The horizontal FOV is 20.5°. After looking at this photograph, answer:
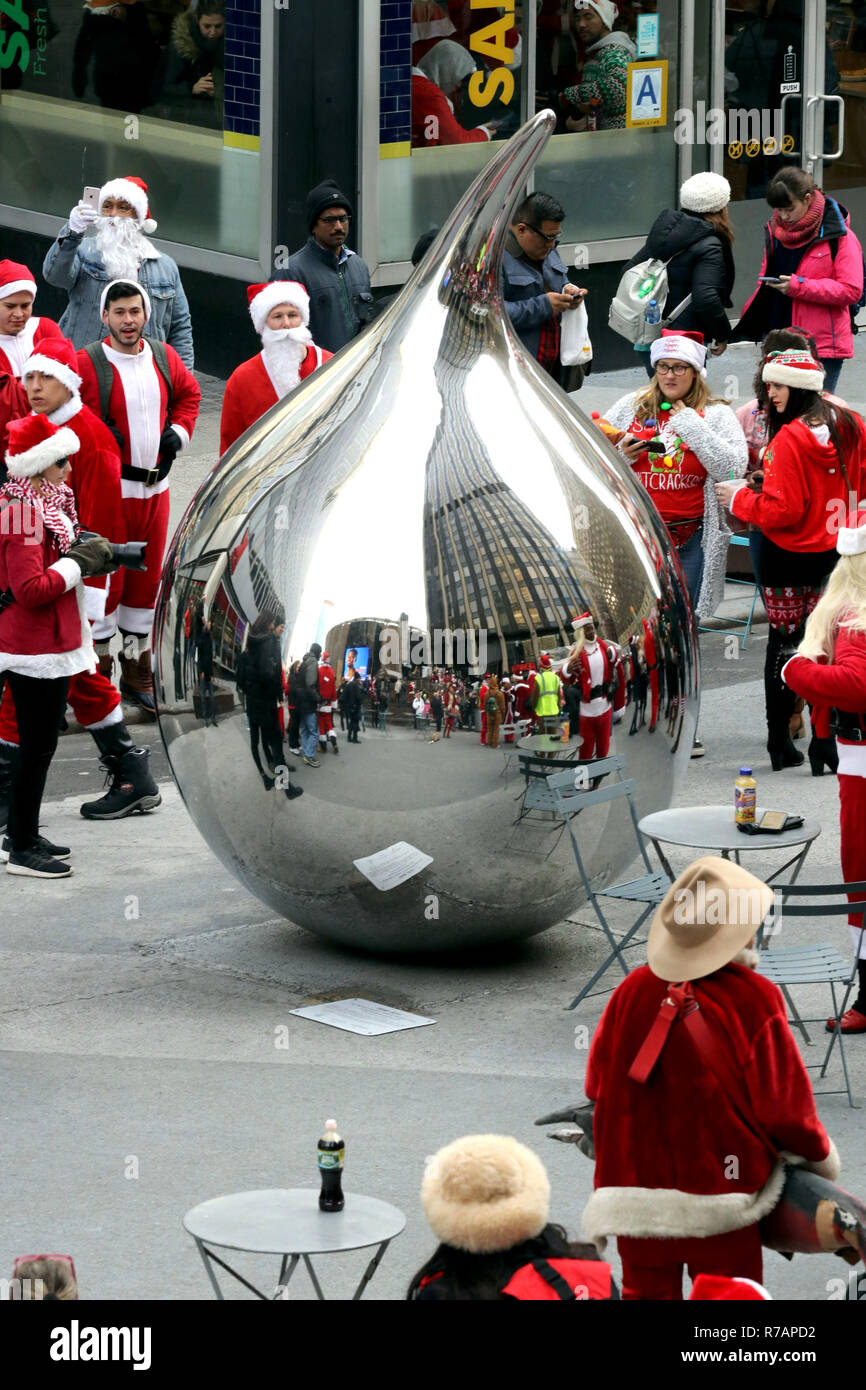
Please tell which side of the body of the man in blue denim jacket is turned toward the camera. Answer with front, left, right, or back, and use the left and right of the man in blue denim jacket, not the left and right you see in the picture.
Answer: front

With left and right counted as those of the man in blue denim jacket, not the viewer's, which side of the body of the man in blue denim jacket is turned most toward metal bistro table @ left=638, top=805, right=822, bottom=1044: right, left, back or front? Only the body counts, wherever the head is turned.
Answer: front

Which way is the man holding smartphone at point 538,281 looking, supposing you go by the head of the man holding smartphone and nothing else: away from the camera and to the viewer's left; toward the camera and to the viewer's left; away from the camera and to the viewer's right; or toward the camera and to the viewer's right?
toward the camera and to the viewer's right

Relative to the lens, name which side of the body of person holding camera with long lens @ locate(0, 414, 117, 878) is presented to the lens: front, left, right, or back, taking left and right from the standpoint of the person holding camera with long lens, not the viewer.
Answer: right

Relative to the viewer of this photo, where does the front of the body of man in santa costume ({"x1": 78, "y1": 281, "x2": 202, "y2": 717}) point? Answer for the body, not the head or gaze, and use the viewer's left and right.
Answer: facing the viewer

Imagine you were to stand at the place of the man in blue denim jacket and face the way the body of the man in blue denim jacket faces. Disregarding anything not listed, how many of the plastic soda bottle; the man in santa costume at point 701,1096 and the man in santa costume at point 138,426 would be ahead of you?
3

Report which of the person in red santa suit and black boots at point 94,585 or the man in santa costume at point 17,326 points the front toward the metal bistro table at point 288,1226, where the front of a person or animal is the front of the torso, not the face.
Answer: the man in santa costume

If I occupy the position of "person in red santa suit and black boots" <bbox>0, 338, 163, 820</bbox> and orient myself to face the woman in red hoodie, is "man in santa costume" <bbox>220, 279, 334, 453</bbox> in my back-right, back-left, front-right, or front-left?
front-left

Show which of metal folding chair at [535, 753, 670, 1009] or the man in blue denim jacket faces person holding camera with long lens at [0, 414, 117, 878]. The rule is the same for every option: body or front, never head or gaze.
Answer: the man in blue denim jacket

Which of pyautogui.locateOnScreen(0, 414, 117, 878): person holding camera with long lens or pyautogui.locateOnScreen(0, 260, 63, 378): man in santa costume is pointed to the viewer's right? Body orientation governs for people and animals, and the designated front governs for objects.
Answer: the person holding camera with long lens

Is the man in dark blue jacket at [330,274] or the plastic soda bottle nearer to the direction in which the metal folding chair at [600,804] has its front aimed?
the plastic soda bottle

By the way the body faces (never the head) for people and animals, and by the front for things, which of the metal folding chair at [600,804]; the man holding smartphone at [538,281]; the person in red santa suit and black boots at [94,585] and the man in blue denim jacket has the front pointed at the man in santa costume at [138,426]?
the man in blue denim jacket

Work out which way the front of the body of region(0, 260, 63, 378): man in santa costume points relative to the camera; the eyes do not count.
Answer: toward the camera

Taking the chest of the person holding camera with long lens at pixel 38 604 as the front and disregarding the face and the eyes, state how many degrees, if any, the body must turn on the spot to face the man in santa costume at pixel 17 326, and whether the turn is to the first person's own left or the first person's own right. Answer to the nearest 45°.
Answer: approximately 90° to the first person's own left

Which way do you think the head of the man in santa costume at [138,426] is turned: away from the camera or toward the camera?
toward the camera

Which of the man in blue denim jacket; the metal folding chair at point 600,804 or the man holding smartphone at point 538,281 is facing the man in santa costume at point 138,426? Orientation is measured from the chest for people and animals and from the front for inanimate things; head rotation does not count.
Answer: the man in blue denim jacket

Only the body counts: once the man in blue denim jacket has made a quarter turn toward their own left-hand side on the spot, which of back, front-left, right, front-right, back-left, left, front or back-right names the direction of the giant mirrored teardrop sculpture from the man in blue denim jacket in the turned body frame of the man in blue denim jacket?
right

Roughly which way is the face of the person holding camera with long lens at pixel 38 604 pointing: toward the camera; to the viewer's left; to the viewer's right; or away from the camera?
to the viewer's right

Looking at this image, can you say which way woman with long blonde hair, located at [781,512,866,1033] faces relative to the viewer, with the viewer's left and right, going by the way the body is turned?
facing to the left of the viewer

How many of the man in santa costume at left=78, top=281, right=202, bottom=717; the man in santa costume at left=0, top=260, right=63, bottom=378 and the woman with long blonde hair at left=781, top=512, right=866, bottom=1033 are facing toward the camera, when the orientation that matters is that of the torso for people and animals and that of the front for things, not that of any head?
2
